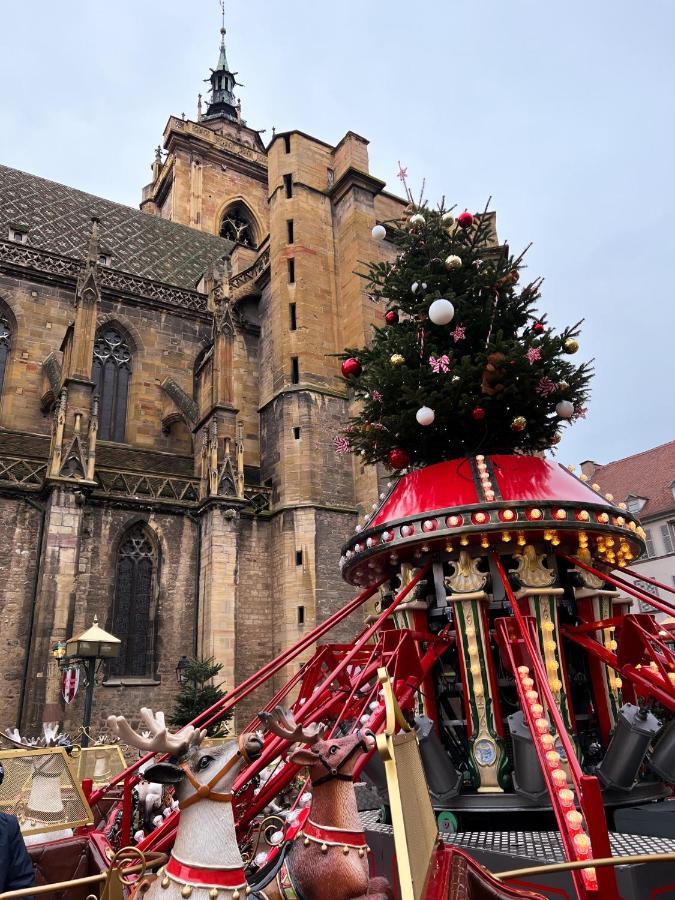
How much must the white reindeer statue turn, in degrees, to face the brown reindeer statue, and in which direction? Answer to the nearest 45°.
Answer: approximately 45° to its left

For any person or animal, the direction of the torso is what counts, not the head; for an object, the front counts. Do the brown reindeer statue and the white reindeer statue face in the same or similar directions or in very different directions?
same or similar directions
